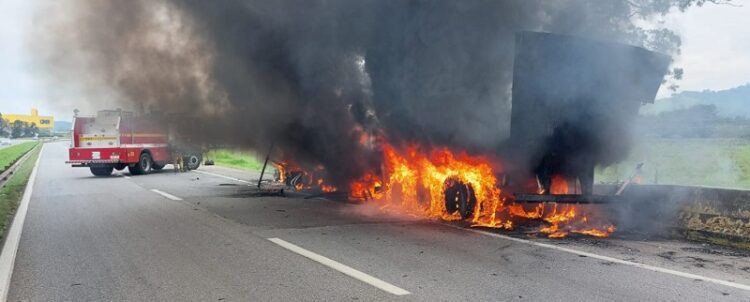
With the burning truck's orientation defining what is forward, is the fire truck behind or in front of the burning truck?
in front

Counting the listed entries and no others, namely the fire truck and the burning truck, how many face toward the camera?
0

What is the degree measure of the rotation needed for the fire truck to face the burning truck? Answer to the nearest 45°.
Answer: approximately 135° to its right

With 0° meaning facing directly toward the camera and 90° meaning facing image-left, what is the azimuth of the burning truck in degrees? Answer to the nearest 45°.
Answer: approximately 135°
